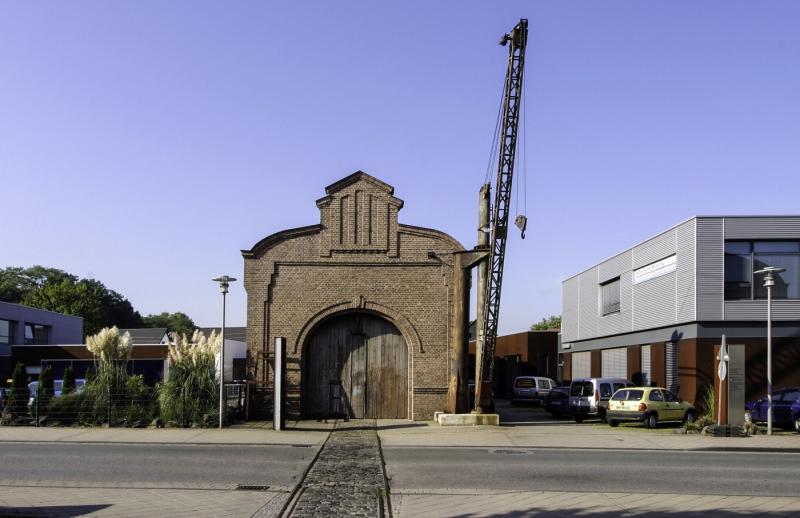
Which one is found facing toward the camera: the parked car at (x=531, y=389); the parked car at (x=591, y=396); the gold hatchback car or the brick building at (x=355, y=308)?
the brick building

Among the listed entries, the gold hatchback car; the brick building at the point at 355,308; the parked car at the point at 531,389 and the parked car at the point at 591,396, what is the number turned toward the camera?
1

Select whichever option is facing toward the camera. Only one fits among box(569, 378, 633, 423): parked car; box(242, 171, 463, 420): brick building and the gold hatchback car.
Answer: the brick building

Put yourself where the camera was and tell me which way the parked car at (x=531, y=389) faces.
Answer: facing away from the viewer and to the right of the viewer

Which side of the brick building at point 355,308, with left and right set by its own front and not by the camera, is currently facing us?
front

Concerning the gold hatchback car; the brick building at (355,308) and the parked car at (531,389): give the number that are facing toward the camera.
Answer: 1
